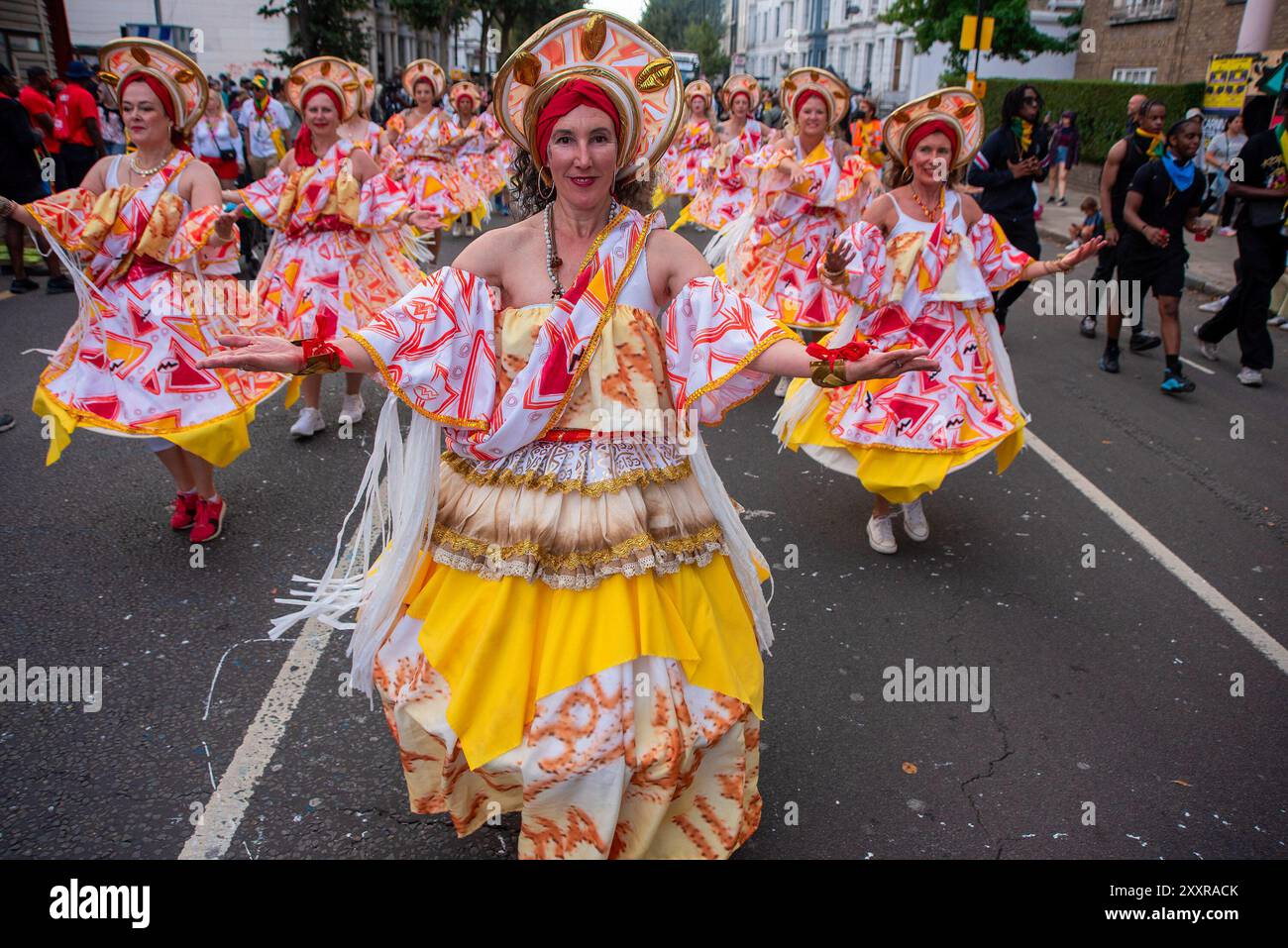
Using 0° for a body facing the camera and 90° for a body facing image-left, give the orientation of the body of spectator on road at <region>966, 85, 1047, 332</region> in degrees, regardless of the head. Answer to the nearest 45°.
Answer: approximately 315°

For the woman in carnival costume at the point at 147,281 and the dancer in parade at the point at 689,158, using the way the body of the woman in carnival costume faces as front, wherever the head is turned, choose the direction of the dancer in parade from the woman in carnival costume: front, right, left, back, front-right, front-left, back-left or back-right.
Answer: back

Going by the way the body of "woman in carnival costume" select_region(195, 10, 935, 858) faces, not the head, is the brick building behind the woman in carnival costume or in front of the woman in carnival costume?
behind

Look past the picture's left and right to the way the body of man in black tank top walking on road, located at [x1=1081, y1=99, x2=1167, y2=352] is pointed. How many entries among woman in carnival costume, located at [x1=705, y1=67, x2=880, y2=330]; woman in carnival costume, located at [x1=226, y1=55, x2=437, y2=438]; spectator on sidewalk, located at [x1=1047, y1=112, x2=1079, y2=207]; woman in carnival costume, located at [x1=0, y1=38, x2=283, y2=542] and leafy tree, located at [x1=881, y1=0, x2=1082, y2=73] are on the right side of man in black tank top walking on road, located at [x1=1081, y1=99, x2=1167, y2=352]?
3

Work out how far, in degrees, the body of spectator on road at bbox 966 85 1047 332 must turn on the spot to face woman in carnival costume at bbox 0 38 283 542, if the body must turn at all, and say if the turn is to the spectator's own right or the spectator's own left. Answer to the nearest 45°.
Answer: approximately 90° to the spectator's own right

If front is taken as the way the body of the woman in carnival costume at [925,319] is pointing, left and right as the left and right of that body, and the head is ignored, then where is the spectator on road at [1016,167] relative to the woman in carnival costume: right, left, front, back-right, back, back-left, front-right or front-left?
back

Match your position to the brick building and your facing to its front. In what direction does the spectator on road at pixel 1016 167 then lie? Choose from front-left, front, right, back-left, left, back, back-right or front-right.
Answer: front-left

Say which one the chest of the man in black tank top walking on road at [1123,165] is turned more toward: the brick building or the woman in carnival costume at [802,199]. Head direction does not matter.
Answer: the woman in carnival costume

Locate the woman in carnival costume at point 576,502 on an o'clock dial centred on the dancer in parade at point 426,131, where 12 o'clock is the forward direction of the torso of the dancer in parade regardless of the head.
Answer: The woman in carnival costume is roughly at 12 o'clock from the dancer in parade.

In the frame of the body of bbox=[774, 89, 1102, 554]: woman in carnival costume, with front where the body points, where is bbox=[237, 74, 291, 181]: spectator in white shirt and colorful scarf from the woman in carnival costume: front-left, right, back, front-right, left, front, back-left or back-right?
back-right

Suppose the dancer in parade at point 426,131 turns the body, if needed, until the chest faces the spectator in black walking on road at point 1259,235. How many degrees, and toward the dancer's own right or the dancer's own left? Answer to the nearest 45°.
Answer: approximately 45° to the dancer's own left

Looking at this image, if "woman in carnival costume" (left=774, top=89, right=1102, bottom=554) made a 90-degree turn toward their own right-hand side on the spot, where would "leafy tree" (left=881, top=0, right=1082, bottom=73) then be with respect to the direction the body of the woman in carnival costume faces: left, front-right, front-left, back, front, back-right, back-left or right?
right
